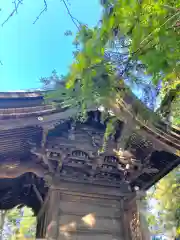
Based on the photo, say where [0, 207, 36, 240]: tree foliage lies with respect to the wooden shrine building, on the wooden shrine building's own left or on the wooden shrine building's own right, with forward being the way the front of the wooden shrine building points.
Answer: on the wooden shrine building's own right

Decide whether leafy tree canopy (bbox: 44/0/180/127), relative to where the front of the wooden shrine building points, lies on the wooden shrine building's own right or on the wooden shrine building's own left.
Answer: on the wooden shrine building's own left
